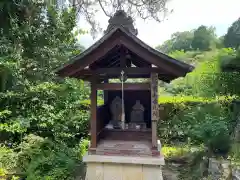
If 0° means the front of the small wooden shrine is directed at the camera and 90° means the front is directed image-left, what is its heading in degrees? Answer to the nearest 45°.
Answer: approximately 0°

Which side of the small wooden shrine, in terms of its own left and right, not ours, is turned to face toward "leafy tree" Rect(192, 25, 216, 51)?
back

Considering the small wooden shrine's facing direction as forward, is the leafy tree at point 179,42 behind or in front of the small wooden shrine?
behind
